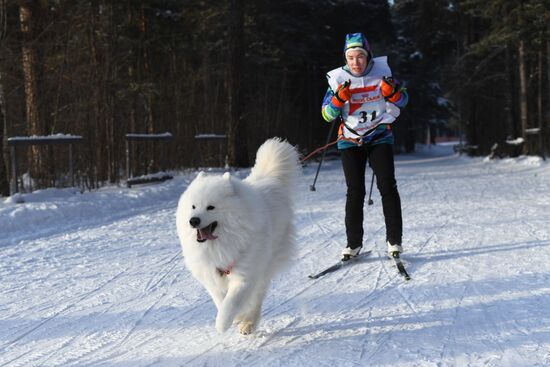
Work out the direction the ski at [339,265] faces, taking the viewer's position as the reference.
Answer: facing the viewer and to the left of the viewer

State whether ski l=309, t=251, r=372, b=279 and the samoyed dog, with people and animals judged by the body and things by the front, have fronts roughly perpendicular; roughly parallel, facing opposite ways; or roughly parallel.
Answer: roughly parallel

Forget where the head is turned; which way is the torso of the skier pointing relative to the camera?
toward the camera

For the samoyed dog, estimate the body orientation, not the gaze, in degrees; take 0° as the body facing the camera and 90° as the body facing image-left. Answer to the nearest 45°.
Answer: approximately 45°

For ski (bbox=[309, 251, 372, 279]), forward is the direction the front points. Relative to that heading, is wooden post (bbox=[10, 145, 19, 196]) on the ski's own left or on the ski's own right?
on the ski's own right

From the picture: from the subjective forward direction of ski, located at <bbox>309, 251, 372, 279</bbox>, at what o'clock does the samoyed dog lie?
The samoyed dog is roughly at 11 o'clock from the ski.

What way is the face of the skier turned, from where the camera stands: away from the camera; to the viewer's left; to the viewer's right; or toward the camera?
toward the camera

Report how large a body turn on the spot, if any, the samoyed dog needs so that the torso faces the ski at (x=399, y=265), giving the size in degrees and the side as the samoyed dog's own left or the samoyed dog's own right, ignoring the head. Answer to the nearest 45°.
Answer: approximately 180°
